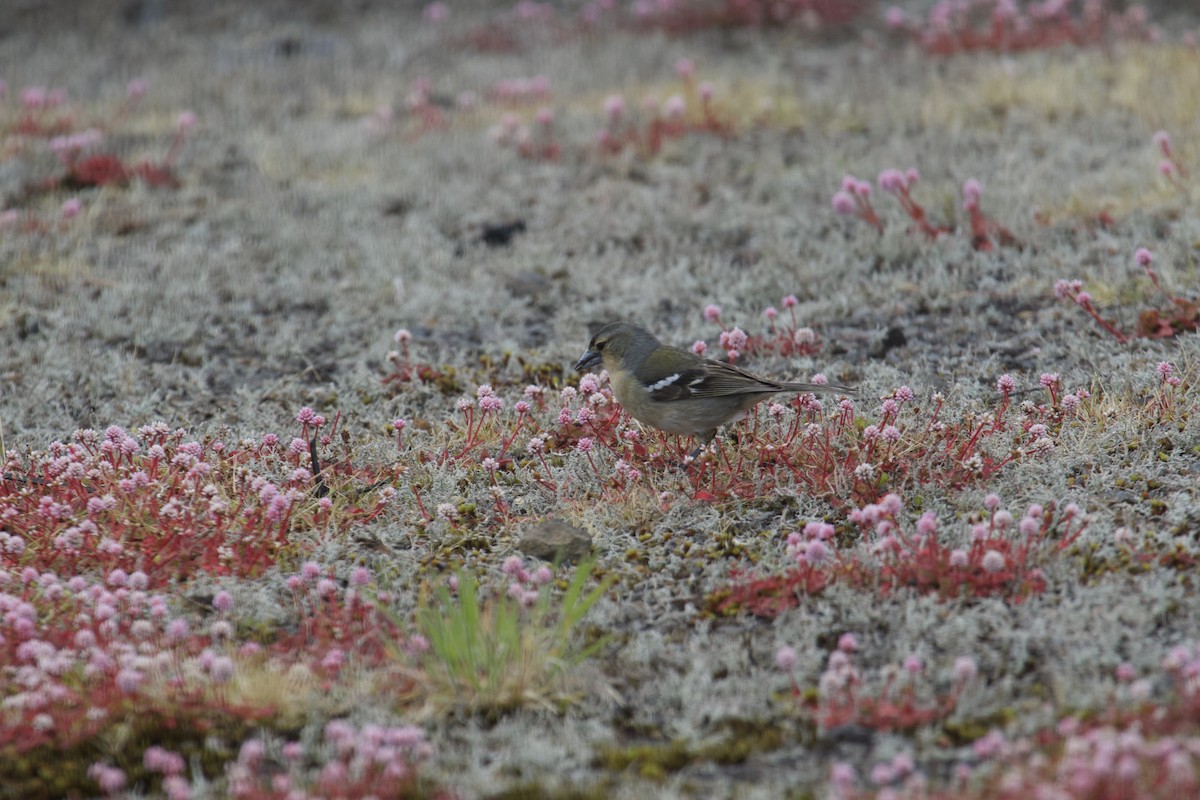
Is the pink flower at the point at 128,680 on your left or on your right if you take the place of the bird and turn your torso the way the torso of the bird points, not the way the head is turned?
on your left

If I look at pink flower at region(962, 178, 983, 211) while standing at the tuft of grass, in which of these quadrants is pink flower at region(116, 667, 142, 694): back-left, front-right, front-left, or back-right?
back-left

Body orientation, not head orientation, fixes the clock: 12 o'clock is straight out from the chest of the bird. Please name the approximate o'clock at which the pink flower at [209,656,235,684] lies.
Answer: The pink flower is roughly at 10 o'clock from the bird.

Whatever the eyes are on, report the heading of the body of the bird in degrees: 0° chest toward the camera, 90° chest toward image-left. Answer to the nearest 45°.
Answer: approximately 90°

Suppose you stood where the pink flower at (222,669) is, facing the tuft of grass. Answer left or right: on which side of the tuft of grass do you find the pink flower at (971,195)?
left

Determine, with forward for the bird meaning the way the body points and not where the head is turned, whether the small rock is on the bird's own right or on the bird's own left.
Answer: on the bird's own left

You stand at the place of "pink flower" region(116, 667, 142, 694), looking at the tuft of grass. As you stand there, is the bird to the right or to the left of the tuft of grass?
left

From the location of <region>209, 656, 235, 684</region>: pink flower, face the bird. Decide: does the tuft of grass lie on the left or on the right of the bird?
right

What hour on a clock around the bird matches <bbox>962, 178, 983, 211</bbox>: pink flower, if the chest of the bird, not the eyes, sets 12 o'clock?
The pink flower is roughly at 4 o'clock from the bird.

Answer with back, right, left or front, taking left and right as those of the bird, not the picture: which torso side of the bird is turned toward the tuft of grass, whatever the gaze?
left
